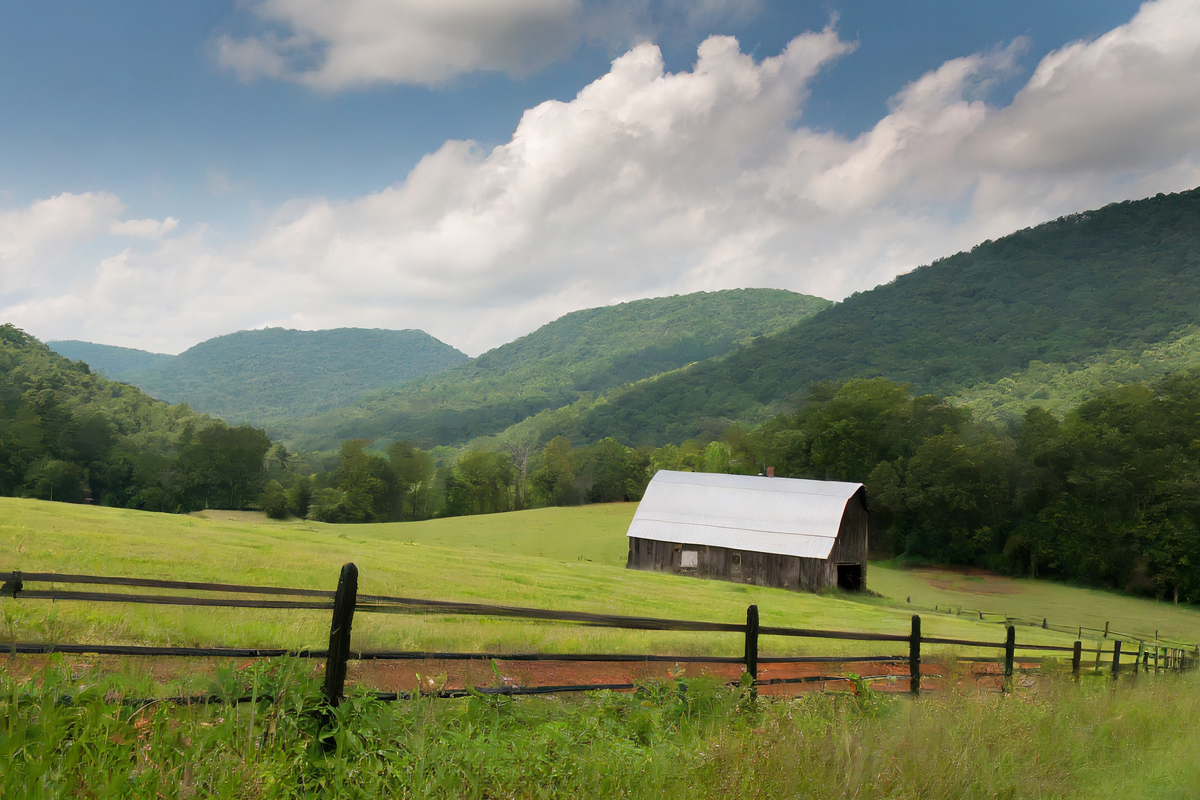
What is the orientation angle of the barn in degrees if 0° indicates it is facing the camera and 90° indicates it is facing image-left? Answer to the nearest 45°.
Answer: approximately 270°
